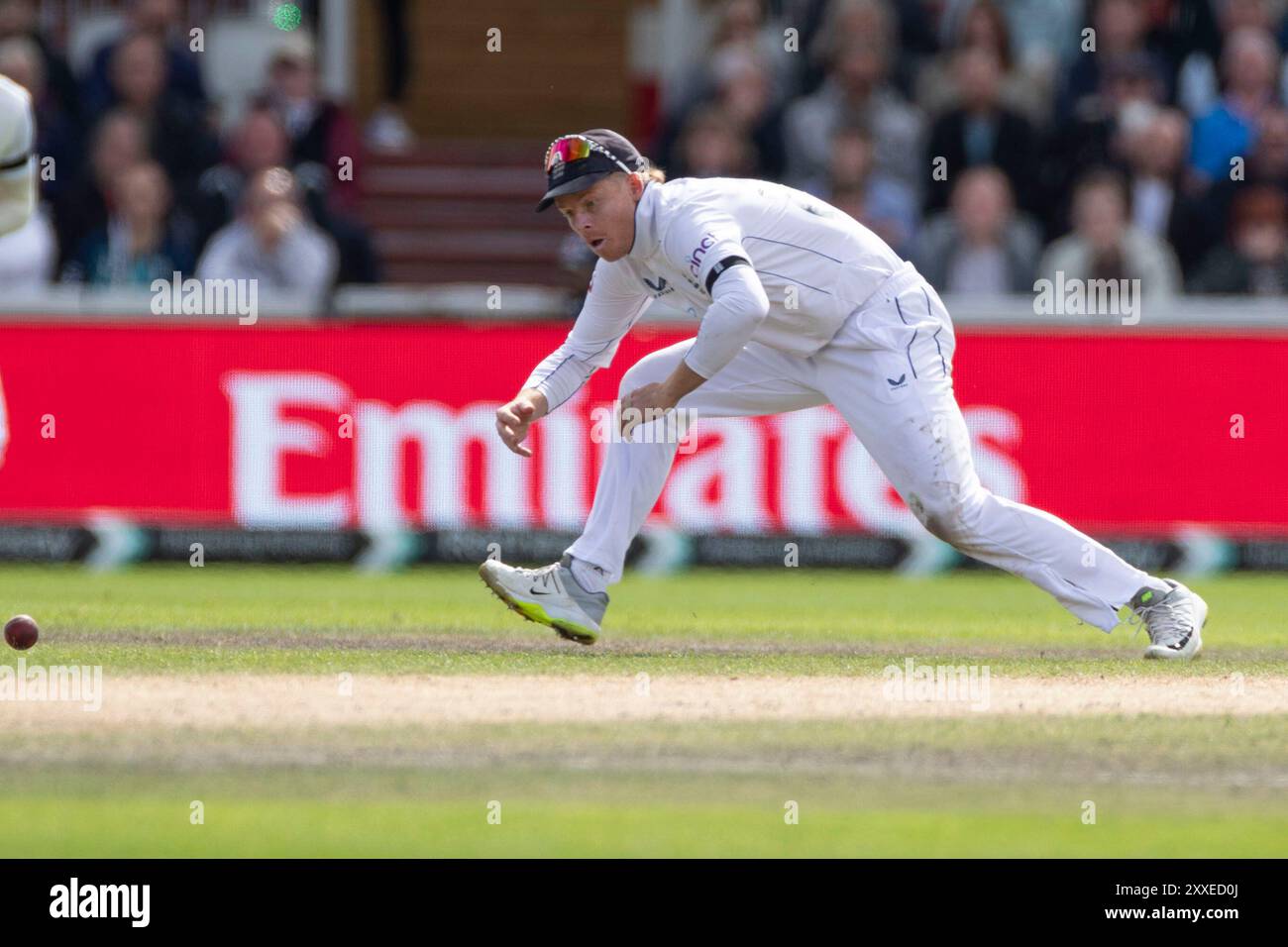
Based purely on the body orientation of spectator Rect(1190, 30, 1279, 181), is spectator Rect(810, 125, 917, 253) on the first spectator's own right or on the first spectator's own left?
on the first spectator's own right

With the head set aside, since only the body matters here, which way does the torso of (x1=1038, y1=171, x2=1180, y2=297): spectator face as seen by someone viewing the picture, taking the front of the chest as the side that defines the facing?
toward the camera

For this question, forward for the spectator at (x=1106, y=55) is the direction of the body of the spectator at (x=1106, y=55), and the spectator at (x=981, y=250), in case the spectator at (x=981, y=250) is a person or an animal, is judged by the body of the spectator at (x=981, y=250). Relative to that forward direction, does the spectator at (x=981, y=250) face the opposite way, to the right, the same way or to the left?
the same way

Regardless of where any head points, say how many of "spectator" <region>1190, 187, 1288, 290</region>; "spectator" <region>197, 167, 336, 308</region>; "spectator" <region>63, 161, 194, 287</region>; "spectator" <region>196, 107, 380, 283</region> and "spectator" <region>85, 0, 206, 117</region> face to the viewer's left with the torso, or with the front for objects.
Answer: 0

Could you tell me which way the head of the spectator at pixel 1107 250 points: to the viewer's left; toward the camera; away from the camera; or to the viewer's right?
toward the camera

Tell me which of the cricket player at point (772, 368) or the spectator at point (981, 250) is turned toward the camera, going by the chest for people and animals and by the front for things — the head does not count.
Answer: the spectator

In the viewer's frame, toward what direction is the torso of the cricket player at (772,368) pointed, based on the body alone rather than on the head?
to the viewer's left

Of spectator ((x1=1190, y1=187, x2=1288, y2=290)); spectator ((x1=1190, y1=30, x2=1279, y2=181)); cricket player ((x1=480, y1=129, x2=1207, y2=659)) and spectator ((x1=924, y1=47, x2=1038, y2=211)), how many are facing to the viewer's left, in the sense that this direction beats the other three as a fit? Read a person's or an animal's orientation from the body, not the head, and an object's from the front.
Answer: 1

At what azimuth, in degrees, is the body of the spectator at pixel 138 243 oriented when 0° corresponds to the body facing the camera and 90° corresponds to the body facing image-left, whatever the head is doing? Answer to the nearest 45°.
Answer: approximately 0°

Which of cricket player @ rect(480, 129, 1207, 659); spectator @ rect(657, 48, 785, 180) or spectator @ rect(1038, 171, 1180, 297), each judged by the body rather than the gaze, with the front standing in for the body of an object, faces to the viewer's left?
the cricket player

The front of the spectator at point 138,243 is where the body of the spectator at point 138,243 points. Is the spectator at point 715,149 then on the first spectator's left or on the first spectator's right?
on the first spectator's left

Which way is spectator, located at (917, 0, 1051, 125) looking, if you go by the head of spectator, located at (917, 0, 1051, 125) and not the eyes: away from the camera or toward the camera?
toward the camera

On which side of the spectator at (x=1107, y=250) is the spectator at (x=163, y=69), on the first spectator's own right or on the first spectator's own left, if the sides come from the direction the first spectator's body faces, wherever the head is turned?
on the first spectator's own right

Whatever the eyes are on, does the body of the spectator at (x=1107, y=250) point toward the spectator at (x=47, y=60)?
no

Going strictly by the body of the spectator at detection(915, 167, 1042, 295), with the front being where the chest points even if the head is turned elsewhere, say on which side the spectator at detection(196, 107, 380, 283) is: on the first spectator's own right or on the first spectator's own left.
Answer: on the first spectator's own right

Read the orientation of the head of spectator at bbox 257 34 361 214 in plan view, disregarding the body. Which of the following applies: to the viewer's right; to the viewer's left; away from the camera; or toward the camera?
toward the camera

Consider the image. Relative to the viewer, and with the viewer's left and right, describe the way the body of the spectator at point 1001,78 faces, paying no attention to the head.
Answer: facing the viewer
